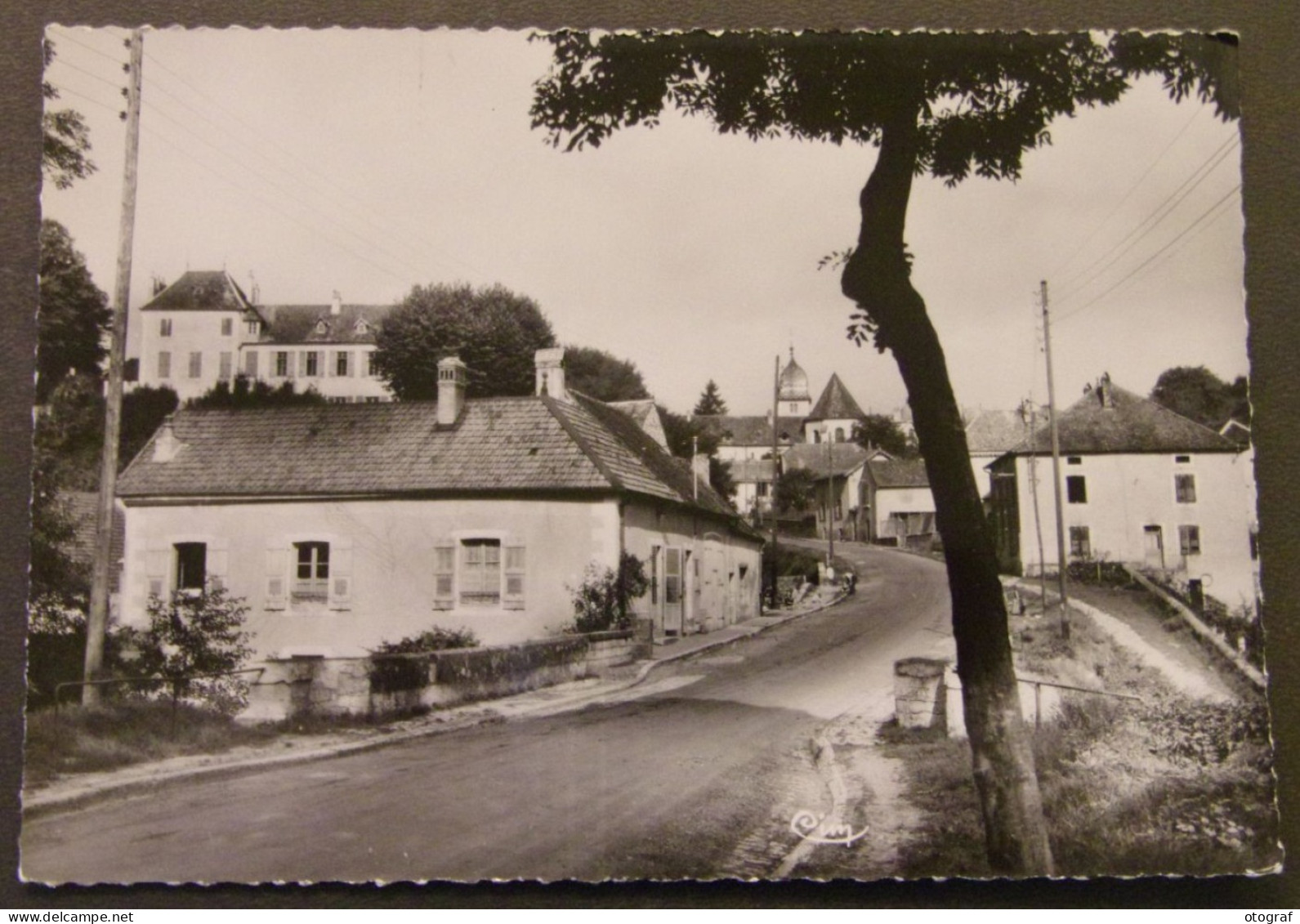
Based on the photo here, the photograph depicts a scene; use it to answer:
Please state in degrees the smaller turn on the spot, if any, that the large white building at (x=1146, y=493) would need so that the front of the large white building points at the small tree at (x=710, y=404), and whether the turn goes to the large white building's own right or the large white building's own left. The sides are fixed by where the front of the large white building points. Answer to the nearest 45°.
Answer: approximately 90° to the large white building's own right

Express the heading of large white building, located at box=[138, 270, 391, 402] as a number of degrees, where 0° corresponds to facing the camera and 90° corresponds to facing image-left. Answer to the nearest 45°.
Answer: approximately 0°

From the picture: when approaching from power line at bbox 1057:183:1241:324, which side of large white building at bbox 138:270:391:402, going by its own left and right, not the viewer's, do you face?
front

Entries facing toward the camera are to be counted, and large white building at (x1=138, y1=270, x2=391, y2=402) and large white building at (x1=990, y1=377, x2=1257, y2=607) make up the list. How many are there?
2

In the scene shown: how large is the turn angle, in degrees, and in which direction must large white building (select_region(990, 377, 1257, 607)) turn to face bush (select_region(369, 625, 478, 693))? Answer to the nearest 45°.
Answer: approximately 45° to its right
